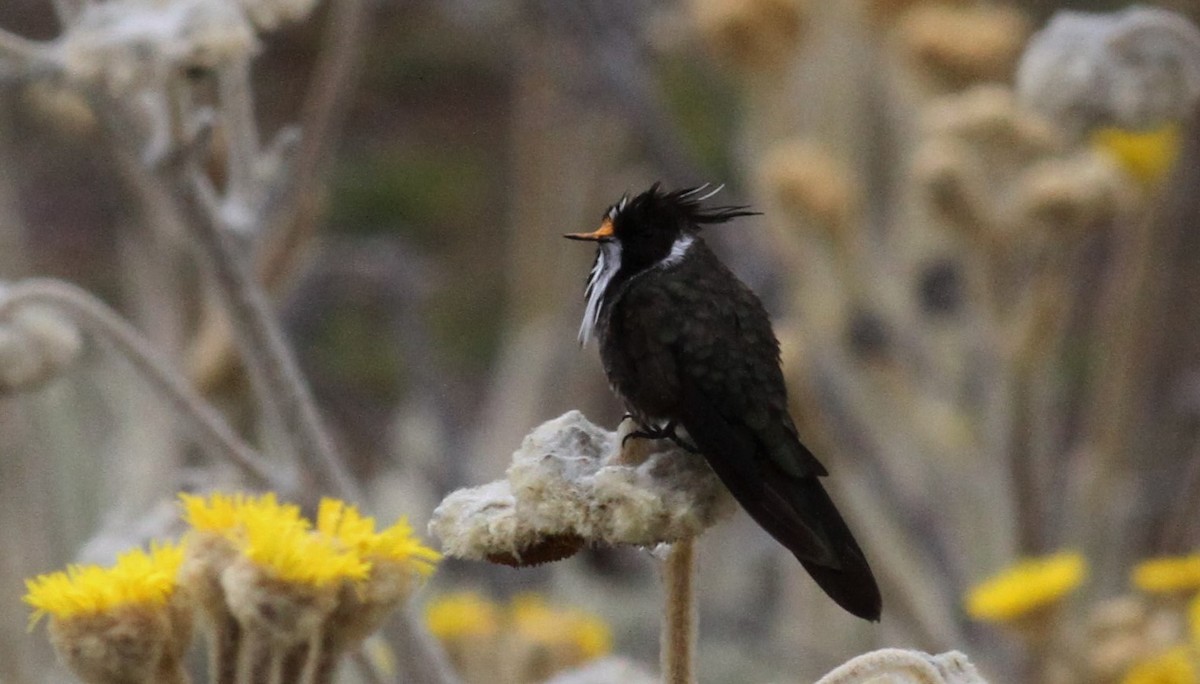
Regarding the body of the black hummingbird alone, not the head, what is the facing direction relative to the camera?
to the viewer's left
